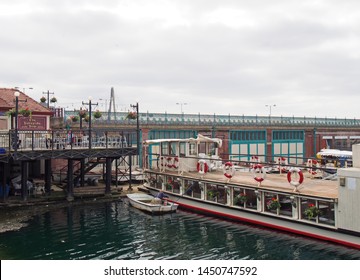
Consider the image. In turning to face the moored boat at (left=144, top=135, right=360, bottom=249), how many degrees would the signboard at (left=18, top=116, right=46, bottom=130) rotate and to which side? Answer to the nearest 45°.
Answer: approximately 45° to its left

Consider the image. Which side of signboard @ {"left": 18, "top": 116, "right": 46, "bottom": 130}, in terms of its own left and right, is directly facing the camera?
front

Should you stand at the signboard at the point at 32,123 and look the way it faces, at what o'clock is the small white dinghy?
The small white dinghy is roughly at 11 o'clock from the signboard.

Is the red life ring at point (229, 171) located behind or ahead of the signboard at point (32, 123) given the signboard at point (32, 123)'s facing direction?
ahead
